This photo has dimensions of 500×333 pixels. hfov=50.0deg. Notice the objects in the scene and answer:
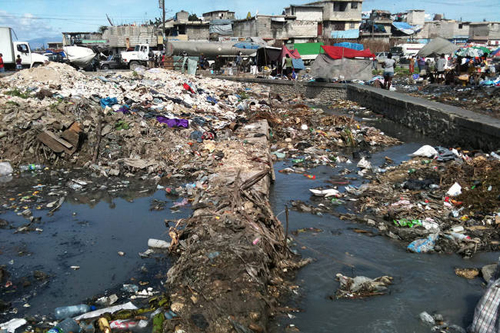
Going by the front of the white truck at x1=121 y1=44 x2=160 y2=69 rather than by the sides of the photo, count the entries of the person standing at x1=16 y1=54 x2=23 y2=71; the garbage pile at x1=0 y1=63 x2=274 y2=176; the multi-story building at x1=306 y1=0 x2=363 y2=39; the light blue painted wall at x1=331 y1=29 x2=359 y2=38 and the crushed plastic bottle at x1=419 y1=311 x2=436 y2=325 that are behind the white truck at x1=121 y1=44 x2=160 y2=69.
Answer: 2

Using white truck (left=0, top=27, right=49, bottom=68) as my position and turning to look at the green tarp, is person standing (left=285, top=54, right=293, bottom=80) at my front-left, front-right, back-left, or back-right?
front-right

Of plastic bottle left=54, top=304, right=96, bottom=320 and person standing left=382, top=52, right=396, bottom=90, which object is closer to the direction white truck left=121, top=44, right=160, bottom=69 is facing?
the plastic bottle

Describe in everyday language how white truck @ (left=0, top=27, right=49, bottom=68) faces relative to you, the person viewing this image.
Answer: facing to the right of the viewer

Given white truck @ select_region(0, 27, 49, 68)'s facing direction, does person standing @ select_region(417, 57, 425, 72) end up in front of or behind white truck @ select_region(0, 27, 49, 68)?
in front

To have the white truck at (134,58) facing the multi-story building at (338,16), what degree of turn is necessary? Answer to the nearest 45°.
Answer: approximately 180°

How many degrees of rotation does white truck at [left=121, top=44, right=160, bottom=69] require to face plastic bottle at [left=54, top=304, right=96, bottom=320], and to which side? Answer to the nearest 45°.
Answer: approximately 45° to its left

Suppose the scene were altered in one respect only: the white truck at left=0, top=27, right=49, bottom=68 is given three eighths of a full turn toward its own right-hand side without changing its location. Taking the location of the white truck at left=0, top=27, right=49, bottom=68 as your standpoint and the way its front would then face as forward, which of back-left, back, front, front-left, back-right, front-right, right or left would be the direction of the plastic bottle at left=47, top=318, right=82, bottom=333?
front-left

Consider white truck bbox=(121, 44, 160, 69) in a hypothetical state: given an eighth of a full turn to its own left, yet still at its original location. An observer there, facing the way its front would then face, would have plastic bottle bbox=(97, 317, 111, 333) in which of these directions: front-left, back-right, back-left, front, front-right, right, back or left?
front

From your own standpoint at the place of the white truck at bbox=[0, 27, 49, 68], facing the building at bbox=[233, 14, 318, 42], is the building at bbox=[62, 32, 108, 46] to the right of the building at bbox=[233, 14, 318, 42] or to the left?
left

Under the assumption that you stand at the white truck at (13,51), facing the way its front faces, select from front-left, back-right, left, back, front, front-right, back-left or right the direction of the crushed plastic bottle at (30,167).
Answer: right

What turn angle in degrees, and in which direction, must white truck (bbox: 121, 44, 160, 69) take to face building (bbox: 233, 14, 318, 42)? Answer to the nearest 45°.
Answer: approximately 180°

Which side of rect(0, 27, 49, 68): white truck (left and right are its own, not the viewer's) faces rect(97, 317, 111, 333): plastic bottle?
right

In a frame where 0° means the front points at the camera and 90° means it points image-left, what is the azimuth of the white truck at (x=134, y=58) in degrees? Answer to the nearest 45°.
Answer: approximately 45°

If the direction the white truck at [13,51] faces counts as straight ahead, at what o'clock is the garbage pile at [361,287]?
The garbage pile is roughly at 3 o'clock from the white truck.

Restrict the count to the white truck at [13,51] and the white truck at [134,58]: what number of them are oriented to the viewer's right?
1
